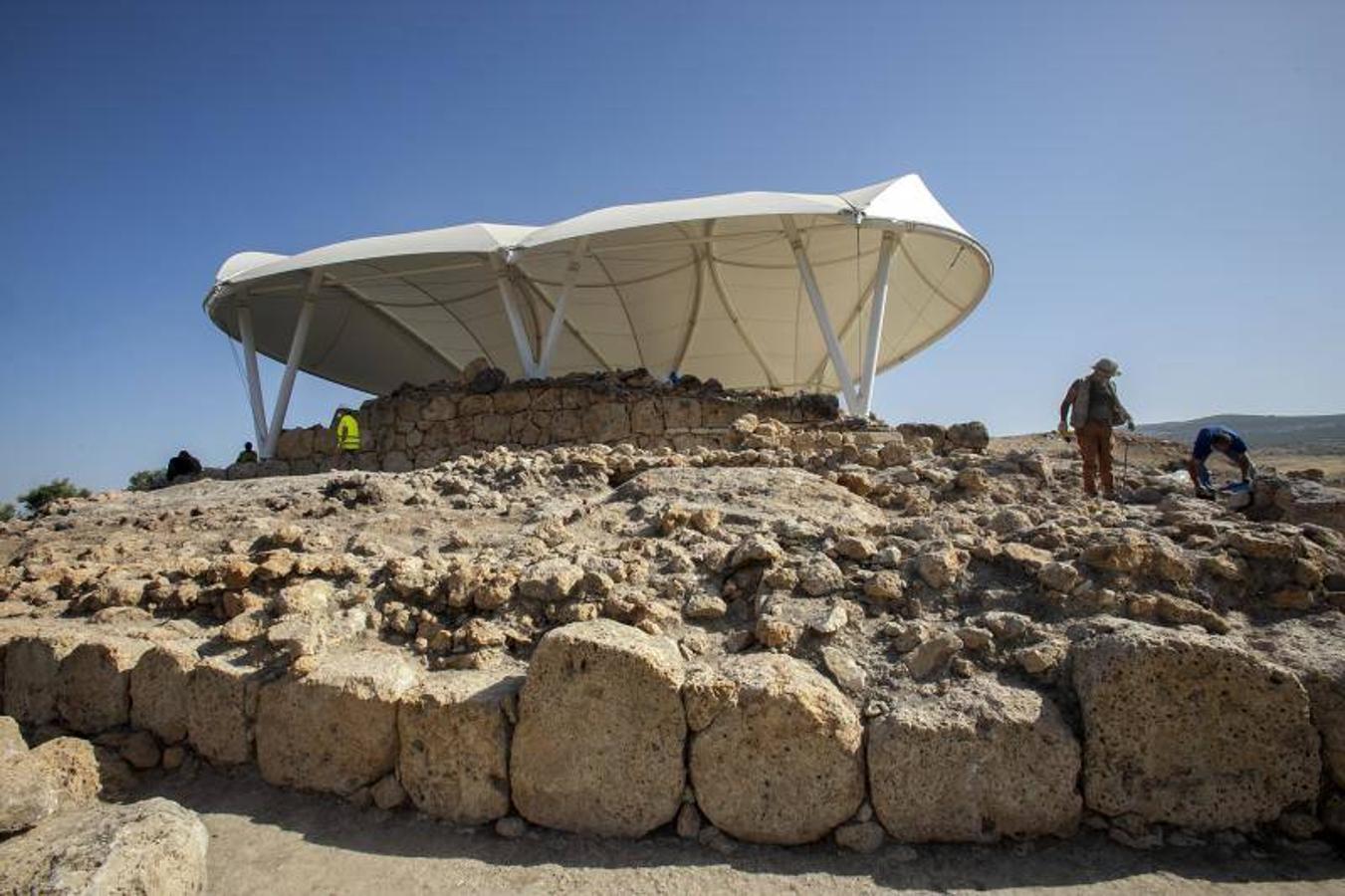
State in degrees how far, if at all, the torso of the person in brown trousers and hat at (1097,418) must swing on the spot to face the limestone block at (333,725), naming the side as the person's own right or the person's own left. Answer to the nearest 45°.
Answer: approximately 90° to the person's own right

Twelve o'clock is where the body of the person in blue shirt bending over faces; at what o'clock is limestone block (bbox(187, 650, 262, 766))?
The limestone block is roughly at 4 o'clock from the person in blue shirt bending over.

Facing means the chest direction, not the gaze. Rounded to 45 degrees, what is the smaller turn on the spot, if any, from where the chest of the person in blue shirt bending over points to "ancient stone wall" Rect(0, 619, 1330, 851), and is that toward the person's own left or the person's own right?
approximately 90° to the person's own right

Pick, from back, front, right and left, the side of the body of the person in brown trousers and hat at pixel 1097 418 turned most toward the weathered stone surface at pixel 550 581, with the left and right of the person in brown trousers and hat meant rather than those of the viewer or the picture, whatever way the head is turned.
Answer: right

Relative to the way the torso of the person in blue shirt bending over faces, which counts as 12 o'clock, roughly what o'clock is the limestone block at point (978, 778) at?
The limestone block is roughly at 3 o'clock from the person in blue shirt bending over.

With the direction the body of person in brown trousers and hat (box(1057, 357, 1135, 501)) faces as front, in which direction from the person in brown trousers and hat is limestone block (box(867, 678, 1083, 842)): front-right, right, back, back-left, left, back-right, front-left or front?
front-right

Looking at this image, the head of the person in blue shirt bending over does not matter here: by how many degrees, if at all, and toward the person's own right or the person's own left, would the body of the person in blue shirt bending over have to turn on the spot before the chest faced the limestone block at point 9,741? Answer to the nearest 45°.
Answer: approximately 135° to the person's own right

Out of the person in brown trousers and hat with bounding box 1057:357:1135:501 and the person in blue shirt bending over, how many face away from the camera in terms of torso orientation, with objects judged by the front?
0

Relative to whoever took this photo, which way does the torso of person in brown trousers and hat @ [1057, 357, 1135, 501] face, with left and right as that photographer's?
facing the viewer and to the right of the viewer
